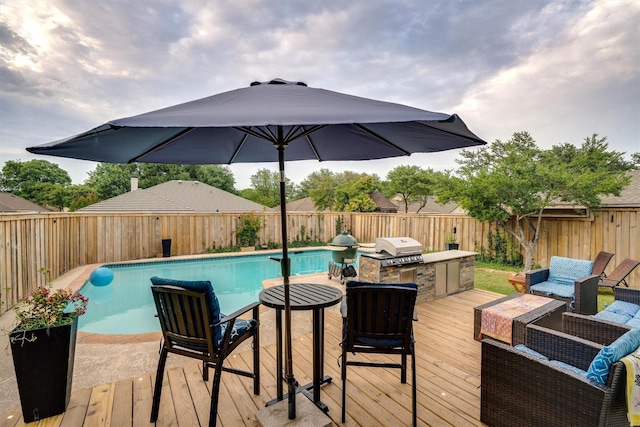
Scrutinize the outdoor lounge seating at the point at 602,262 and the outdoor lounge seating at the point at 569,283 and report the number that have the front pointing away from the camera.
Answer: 0

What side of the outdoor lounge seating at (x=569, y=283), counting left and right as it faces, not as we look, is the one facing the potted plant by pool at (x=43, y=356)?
front

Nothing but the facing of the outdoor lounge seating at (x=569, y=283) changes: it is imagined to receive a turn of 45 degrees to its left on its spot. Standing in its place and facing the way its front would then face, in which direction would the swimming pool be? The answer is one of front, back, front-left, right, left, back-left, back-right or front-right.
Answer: right

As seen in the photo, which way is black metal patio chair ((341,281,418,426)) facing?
away from the camera

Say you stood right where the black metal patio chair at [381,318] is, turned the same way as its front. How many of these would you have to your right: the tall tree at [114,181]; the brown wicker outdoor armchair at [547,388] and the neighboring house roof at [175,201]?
1

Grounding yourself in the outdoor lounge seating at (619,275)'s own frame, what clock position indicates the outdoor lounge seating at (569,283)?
the outdoor lounge seating at (569,283) is roughly at 11 o'clock from the outdoor lounge seating at (619,275).

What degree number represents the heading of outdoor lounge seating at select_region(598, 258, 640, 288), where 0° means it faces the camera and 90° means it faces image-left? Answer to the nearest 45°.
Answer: approximately 45°

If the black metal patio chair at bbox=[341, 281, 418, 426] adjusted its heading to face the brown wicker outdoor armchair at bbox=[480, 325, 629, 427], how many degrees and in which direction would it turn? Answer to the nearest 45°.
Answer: approximately 90° to its right

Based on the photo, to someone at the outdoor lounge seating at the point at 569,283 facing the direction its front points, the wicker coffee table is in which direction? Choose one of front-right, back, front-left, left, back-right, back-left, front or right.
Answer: front-left

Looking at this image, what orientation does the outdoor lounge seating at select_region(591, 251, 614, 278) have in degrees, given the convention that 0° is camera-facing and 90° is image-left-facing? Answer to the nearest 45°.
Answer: approximately 45°

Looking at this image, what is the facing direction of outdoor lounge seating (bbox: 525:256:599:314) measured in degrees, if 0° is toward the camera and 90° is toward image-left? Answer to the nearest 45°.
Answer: approximately 45°

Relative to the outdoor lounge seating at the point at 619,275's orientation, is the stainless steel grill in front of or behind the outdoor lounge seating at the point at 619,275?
in front

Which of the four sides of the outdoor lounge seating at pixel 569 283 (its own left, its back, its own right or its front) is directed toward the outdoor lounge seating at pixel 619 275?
back

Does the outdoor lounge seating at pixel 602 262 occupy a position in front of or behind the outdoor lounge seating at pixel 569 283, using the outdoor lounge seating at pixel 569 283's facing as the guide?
behind

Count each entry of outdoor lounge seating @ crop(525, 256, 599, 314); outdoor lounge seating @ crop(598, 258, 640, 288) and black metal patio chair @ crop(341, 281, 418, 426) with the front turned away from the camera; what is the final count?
1

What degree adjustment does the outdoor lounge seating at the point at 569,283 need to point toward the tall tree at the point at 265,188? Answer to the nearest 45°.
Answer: approximately 90° to its right

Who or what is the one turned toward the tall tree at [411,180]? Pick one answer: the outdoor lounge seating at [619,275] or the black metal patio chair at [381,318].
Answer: the black metal patio chair

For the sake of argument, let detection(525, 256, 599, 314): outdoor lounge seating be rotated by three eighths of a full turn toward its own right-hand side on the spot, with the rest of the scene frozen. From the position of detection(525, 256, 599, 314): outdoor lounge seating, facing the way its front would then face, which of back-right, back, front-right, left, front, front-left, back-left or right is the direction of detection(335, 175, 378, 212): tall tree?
front-left

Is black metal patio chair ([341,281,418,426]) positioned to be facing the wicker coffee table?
no

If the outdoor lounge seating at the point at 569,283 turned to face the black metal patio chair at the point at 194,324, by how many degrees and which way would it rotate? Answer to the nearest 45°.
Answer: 0° — it already faces it

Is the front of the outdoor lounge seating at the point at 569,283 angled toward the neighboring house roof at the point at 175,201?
no

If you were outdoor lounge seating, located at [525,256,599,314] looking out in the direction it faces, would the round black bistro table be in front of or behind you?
in front

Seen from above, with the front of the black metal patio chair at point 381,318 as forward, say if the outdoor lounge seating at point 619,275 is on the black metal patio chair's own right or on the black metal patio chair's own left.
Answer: on the black metal patio chair's own right

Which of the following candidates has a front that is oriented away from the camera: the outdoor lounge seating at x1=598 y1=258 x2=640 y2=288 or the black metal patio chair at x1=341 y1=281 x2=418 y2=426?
the black metal patio chair
